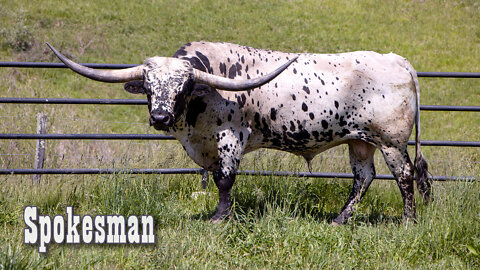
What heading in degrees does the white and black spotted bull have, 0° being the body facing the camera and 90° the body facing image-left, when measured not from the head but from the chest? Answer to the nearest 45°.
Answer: approximately 90°
